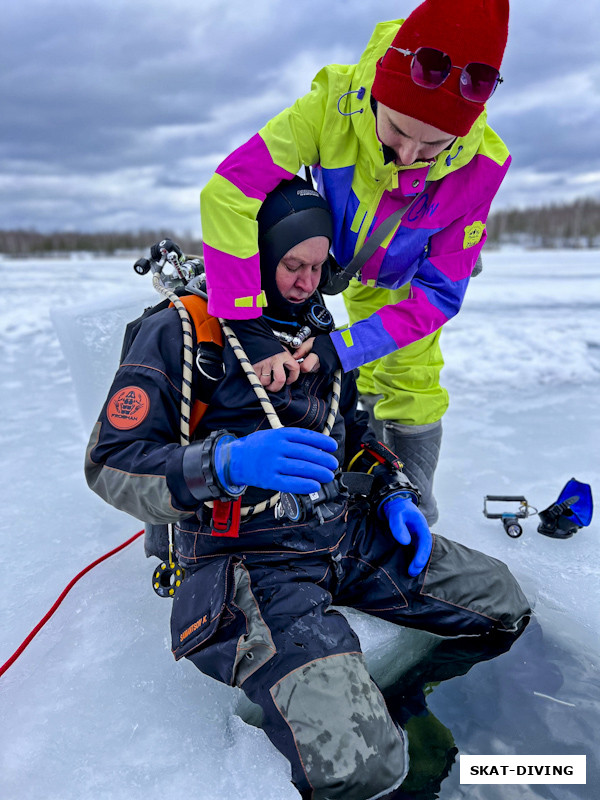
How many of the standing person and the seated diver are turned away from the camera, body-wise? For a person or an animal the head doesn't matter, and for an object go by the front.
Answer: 0

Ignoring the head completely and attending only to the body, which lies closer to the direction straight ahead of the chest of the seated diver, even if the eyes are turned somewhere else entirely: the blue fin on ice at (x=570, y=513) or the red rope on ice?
the blue fin on ice

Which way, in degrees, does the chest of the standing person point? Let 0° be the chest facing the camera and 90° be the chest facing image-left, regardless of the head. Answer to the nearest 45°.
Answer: approximately 45°

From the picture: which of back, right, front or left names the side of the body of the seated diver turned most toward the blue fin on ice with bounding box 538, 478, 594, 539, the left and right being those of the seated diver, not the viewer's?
left
